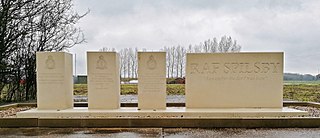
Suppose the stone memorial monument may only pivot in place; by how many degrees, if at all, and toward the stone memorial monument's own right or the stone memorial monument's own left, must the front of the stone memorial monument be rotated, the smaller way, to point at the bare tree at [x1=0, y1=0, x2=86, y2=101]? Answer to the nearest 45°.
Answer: approximately 135° to the stone memorial monument's own right

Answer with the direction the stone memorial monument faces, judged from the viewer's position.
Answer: facing the viewer
